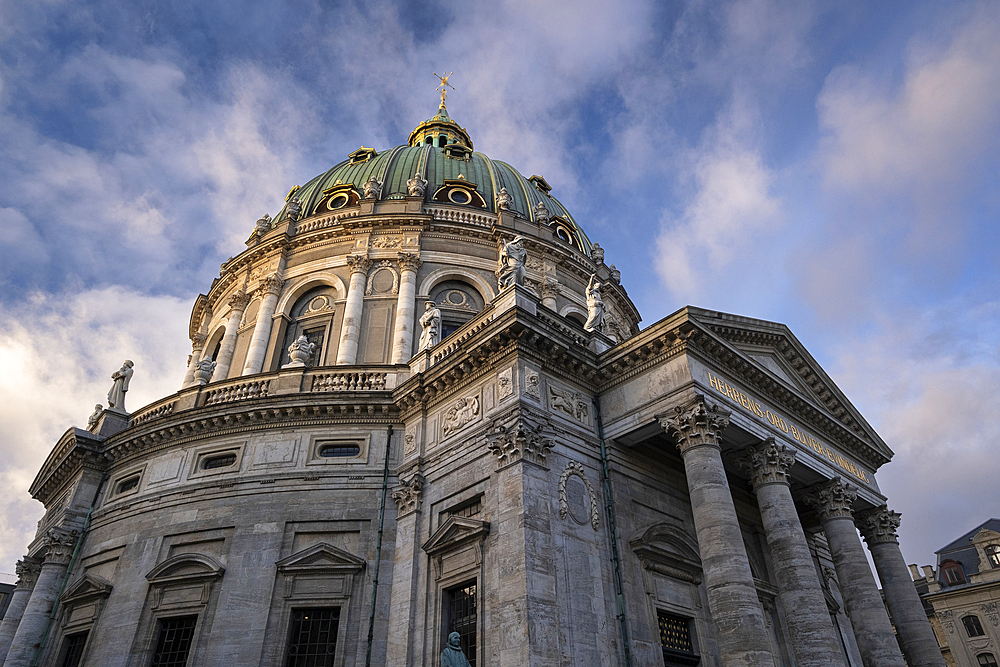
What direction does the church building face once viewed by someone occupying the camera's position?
facing the viewer and to the right of the viewer

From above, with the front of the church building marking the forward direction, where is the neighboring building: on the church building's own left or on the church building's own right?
on the church building's own left
